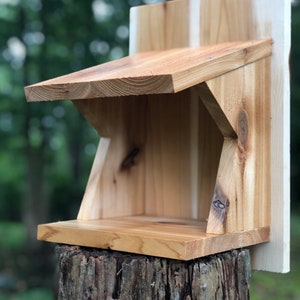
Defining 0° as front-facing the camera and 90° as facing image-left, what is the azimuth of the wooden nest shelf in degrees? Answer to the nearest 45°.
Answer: approximately 45°
